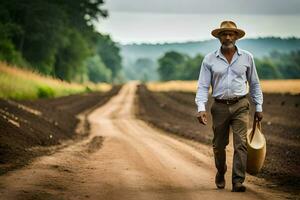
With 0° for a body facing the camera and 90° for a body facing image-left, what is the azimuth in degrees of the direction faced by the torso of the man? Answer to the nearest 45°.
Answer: approximately 0°
